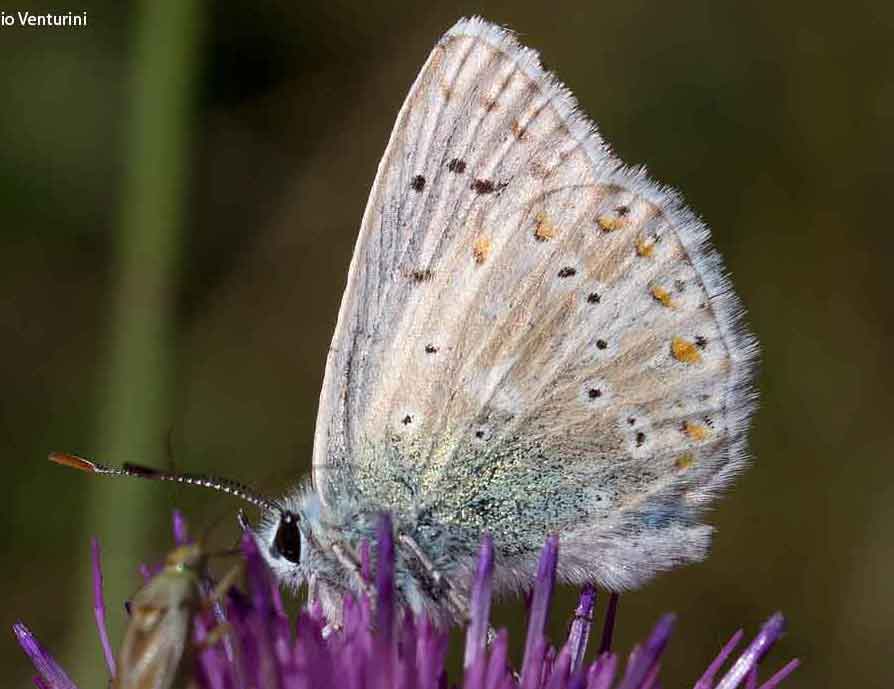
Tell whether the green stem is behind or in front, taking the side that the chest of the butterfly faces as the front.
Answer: in front

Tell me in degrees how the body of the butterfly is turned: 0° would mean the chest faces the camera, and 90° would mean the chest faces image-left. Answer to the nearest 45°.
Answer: approximately 90°
